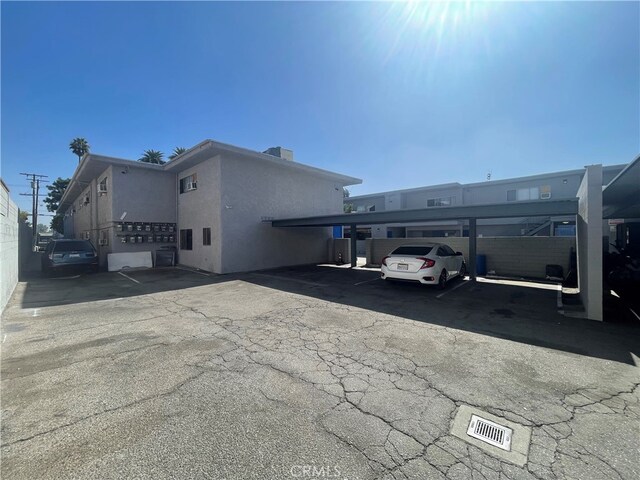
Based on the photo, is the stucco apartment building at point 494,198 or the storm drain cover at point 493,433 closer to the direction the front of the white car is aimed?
the stucco apartment building

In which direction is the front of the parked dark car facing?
away from the camera

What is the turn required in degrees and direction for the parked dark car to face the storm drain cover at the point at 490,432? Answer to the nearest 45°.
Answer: approximately 180°

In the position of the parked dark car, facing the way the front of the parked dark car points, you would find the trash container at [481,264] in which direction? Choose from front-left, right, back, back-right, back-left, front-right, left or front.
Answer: back-right

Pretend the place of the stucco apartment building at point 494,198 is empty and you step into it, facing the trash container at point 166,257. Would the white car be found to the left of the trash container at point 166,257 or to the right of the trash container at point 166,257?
left

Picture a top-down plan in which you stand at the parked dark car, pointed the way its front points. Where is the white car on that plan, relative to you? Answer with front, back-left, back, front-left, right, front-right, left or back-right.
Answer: back-right

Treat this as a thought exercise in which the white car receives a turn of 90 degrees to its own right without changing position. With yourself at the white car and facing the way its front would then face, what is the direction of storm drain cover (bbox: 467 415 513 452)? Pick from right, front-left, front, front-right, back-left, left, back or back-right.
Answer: front-right

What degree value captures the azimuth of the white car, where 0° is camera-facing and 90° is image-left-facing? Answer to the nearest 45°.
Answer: approximately 225°
